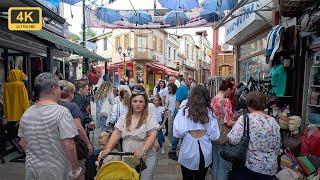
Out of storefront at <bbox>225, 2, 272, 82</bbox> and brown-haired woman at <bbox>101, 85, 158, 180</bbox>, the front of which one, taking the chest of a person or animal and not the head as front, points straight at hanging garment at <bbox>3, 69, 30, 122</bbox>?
the storefront

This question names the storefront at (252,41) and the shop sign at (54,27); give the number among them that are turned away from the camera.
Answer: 0

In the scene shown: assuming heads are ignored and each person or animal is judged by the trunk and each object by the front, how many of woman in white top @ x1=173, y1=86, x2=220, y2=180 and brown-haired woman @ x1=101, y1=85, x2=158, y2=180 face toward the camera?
1

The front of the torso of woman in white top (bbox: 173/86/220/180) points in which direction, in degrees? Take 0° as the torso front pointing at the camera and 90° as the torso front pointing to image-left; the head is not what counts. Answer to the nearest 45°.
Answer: approximately 180°

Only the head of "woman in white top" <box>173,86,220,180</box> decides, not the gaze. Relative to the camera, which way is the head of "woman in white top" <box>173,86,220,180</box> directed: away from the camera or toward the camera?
away from the camera

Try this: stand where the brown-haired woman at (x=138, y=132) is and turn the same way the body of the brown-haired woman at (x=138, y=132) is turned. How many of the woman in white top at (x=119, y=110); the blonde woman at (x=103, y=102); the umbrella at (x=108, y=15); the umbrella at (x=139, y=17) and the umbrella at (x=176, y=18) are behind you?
5

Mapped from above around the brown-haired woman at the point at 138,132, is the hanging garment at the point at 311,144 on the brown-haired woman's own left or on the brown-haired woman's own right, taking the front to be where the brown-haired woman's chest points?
on the brown-haired woman's own left

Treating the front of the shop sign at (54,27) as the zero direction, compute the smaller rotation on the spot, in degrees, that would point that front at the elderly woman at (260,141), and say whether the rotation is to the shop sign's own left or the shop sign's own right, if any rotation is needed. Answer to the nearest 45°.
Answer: approximately 45° to the shop sign's own right

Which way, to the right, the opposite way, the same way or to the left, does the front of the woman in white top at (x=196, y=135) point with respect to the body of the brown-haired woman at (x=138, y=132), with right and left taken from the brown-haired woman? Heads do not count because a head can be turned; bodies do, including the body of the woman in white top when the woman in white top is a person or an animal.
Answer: the opposite way

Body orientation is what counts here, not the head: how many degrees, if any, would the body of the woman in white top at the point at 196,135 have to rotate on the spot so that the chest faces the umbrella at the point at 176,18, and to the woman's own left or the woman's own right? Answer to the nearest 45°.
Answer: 0° — they already face it
